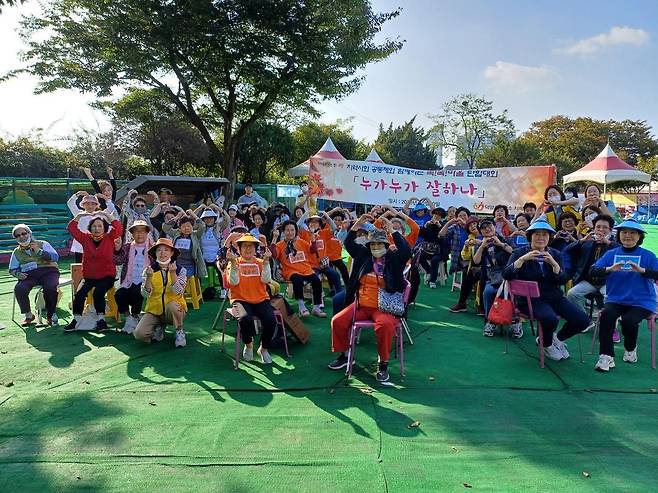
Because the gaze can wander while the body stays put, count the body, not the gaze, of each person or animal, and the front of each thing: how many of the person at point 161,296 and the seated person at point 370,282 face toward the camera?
2

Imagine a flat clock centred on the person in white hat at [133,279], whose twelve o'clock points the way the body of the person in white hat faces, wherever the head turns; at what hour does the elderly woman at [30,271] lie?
The elderly woman is roughly at 4 o'clock from the person in white hat.

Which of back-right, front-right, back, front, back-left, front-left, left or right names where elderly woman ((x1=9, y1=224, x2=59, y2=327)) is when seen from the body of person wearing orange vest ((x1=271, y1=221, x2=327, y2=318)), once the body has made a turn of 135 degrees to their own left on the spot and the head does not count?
back-left

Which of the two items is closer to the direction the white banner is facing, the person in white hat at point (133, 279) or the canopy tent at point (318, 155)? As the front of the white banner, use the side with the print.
the person in white hat

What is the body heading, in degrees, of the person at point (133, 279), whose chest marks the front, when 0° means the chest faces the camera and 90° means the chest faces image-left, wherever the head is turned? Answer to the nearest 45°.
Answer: approximately 0°
